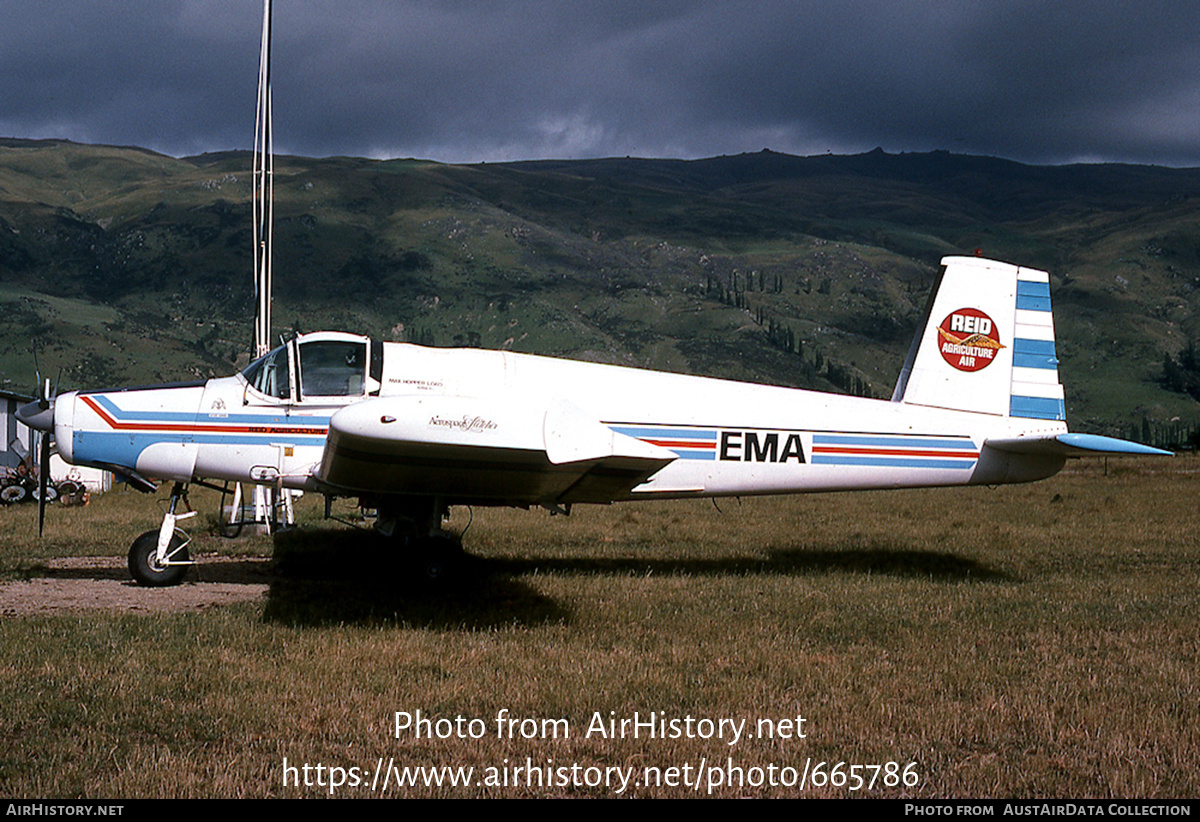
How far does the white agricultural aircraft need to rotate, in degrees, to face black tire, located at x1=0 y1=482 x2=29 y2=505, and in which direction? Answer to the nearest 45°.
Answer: approximately 45° to its right

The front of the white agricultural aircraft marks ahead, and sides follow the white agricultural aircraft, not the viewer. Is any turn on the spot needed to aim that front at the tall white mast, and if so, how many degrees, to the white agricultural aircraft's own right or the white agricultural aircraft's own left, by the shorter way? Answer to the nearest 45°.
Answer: approximately 45° to the white agricultural aircraft's own right

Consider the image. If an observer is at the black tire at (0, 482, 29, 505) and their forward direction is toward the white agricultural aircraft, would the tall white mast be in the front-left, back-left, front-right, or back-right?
front-left

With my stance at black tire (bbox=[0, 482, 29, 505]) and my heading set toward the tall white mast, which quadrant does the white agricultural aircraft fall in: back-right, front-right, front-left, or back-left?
front-right

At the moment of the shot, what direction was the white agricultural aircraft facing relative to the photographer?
facing to the left of the viewer

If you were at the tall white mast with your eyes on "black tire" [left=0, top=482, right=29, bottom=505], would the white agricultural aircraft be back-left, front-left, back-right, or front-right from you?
back-left
